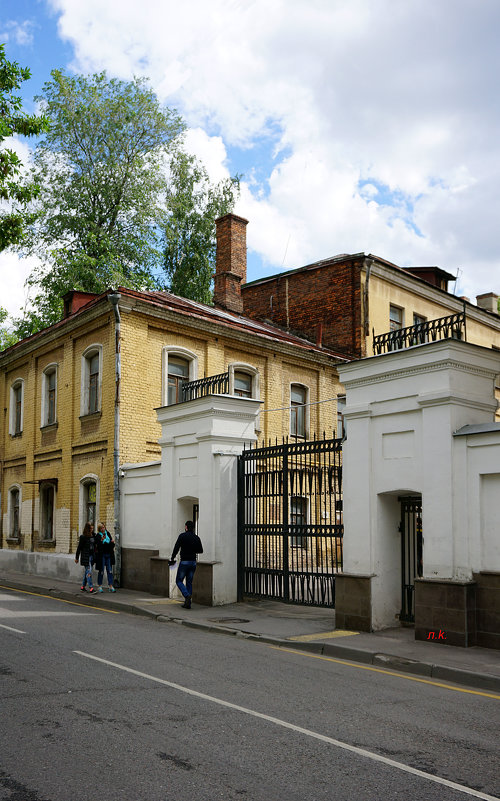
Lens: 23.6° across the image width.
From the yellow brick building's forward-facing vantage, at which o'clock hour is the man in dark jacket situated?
The man in dark jacket is roughly at 10 o'clock from the yellow brick building.

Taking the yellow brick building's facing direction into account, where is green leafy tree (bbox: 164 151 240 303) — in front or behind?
behind

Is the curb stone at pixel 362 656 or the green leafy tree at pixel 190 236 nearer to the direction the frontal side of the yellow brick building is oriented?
the curb stone

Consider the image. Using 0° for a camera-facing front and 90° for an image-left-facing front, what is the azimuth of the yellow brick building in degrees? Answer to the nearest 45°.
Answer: approximately 45°

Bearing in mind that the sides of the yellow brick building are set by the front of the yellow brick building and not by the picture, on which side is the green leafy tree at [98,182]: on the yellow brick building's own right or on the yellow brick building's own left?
on the yellow brick building's own right

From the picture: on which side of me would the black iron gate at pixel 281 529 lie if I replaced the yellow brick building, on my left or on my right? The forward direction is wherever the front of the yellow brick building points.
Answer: on my left

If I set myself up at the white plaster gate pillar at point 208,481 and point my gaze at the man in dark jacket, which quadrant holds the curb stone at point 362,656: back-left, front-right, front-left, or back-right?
front-left

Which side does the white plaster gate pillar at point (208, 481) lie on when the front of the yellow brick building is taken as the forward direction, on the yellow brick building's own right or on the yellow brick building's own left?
on the yellow brick building's own left

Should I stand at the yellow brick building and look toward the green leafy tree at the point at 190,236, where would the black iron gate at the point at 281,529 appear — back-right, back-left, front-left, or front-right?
back-right

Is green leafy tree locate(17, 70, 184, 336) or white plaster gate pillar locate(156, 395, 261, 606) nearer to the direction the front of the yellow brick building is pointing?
the white plaster gate pillar
